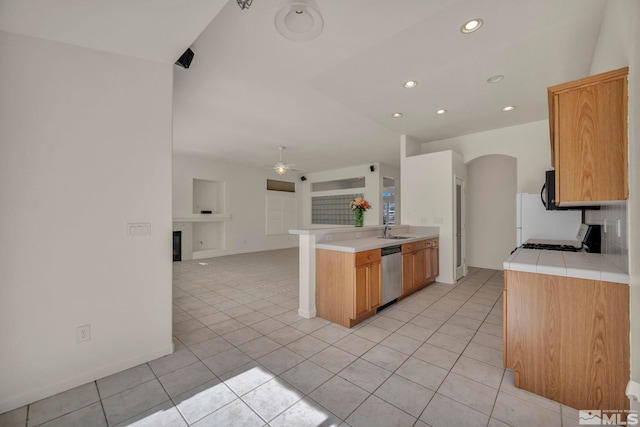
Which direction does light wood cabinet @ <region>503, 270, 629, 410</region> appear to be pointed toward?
to the viewer's left

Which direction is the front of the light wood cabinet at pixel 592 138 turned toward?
to the viewer's left

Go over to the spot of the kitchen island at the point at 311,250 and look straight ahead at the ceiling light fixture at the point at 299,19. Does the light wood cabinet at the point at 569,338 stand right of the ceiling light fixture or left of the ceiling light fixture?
left

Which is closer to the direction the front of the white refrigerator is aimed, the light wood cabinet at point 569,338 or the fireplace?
the fireplace

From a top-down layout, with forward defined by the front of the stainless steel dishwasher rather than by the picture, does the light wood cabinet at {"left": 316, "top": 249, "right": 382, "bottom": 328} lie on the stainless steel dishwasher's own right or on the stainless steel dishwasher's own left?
on the stainless steel dishwasher's own right

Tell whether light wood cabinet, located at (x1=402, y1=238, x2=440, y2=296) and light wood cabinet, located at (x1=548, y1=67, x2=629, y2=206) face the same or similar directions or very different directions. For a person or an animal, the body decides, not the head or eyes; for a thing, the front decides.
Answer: very different directions

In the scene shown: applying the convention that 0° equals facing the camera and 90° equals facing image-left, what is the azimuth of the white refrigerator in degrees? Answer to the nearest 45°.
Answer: approximately 90°

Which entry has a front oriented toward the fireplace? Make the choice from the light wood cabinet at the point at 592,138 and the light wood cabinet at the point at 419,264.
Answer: the light wood cabinet at the point at 592,138

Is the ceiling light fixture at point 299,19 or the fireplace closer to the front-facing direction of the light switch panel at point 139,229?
the ceiling light fixture

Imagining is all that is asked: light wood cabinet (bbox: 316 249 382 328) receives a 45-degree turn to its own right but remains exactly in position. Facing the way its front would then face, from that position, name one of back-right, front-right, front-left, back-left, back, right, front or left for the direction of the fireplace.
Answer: back-right

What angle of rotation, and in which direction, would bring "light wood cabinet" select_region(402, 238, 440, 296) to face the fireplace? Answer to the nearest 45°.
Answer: approximately 135° to its right

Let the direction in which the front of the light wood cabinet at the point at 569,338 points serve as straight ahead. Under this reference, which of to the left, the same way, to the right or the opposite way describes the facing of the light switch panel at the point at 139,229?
the opposite way

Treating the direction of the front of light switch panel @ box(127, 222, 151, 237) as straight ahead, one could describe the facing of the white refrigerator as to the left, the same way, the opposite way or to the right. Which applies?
the opposite way

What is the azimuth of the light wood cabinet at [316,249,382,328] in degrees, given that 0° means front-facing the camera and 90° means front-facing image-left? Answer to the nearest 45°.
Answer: approximately 315°
